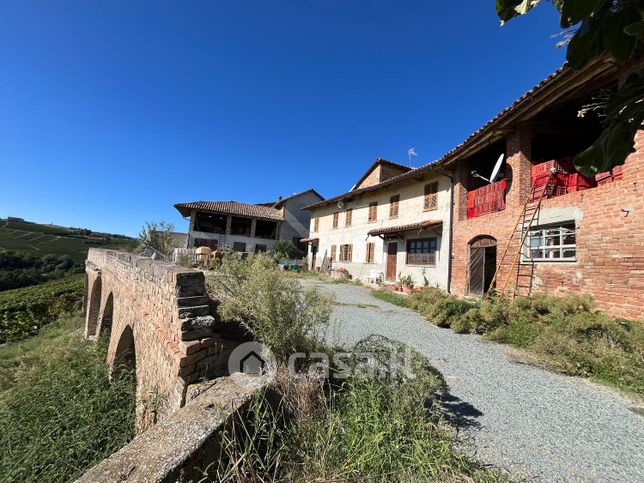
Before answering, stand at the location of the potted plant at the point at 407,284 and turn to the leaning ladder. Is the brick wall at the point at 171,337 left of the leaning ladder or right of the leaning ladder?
right

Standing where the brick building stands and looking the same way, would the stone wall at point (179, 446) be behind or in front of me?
in front

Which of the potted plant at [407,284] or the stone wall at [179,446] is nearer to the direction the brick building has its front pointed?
the stone wall

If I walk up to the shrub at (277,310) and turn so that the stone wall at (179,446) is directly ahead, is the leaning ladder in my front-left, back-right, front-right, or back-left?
back-left

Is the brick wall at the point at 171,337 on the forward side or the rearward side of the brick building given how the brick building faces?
on the forward side

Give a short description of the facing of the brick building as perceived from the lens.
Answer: facing the viewer and to the left of the viewer

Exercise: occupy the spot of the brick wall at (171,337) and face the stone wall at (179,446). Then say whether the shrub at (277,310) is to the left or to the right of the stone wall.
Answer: left

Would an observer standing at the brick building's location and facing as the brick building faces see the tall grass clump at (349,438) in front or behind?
in front

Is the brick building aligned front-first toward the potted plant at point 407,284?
no
